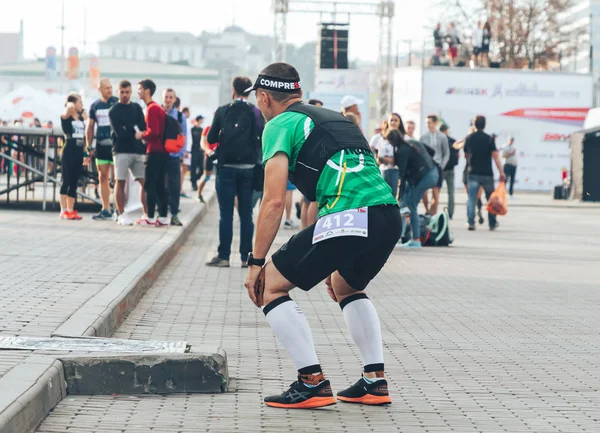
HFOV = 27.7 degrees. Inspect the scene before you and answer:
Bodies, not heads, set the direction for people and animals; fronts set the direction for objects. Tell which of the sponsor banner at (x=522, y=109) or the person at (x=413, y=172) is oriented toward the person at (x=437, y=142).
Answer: the sponsor banner

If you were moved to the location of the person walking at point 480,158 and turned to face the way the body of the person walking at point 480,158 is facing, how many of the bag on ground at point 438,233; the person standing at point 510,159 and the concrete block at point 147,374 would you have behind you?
2

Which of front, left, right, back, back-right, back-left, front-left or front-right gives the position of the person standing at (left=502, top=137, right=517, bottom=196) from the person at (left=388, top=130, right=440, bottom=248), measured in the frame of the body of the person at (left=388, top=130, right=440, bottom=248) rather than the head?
right

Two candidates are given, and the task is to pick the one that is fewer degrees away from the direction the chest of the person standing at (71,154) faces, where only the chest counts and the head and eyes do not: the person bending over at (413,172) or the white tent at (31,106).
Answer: the person bending over

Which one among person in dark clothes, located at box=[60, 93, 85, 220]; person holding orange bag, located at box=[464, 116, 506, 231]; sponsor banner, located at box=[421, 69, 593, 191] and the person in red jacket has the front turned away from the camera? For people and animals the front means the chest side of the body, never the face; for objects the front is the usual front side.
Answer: person holding orange bag, located at box=[464, 116, 506, 231]

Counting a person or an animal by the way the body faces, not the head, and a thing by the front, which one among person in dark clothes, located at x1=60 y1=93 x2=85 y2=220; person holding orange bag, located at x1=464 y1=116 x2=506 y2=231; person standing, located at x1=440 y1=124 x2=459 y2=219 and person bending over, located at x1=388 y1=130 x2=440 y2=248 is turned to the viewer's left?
person bending over, located at x1=388 y1=130 x2=440 y2=248

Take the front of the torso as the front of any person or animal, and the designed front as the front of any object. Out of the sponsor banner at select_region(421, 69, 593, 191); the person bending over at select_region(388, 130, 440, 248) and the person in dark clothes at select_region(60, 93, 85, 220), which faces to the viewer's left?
the person bending over at select_region(388, 130, 440, 248)

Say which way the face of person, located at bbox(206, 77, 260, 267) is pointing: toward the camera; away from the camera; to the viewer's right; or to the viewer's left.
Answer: away from the camera

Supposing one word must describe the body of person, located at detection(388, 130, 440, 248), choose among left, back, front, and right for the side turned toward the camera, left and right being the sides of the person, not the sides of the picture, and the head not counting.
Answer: left

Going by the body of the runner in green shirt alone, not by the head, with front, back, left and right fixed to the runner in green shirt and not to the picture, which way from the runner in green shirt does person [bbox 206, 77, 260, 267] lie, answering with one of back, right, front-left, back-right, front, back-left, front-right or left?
front-right

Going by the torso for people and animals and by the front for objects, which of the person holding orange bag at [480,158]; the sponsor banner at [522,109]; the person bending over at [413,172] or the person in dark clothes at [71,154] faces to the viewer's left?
the person bending over at [413,172]
